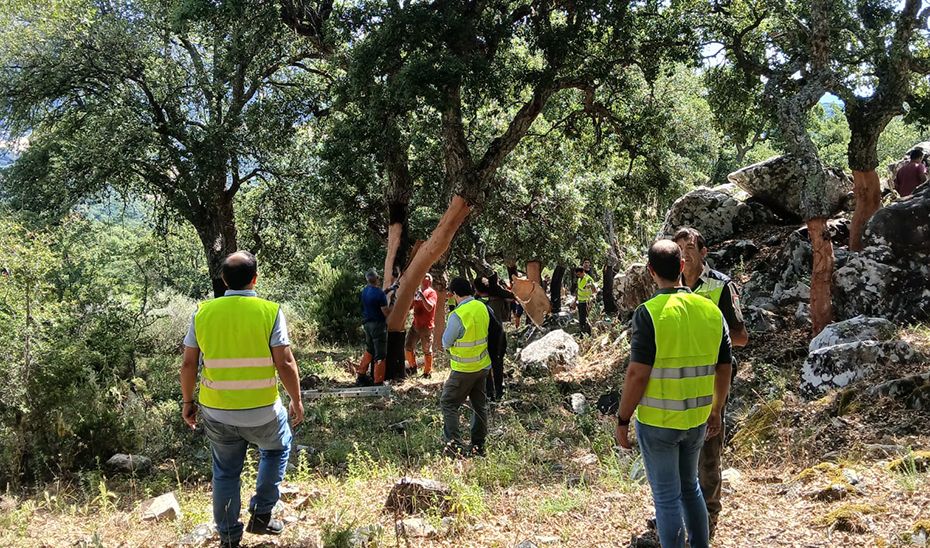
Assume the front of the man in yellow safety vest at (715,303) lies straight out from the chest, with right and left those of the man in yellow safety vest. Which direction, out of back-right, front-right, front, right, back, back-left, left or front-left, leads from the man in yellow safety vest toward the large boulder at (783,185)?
back-right

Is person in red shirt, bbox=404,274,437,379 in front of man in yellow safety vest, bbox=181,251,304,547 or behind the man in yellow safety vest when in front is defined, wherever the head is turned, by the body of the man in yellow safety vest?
in front

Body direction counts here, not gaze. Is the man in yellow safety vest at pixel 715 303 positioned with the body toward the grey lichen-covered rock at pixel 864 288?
no

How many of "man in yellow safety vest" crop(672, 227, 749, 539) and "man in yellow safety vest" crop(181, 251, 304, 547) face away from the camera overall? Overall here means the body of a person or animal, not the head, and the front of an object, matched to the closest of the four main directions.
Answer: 1

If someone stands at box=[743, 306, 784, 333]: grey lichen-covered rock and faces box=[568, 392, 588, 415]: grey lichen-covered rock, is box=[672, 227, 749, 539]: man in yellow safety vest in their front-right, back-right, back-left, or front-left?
front-left

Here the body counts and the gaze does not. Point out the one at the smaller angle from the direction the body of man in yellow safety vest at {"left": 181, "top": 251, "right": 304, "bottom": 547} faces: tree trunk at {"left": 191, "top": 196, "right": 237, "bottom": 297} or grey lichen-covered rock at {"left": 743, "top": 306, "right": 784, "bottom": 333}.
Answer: the tree trunk

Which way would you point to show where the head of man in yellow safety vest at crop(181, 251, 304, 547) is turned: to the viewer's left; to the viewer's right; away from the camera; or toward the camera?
away from the camera

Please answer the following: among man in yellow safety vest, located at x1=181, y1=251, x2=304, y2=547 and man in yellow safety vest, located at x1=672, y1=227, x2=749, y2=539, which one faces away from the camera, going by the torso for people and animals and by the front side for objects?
man in yellow safety vest, located at x1=181, y1=251, x2=304, y2=547

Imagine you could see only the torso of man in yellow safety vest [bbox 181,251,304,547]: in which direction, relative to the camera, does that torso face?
away from the camera

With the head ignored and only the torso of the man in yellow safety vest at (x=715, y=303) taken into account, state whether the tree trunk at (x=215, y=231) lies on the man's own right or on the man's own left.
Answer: on the man's own right

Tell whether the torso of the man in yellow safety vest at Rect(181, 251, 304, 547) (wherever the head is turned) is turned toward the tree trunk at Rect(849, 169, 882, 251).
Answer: no

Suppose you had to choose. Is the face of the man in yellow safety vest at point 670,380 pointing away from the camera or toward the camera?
away from the camera

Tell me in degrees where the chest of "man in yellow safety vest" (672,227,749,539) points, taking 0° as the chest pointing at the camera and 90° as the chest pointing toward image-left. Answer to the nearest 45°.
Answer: approximately 45°
